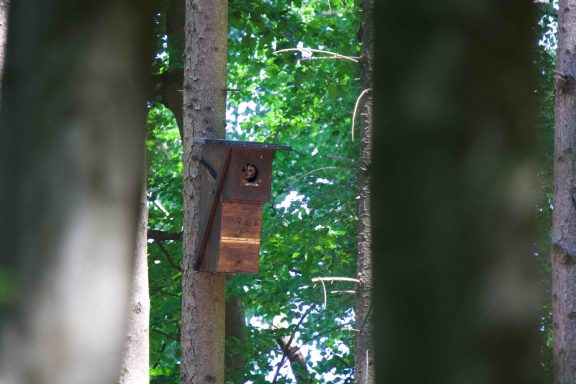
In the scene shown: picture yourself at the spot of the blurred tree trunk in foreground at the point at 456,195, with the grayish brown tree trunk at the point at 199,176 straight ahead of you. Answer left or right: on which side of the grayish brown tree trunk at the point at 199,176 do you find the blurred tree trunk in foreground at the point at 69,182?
left

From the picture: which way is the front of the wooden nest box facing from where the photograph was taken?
facing the viewer and to the right of the viewer

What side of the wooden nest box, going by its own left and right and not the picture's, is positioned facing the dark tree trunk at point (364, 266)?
left

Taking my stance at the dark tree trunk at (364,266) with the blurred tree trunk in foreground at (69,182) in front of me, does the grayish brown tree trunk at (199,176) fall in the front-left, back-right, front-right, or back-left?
front-right

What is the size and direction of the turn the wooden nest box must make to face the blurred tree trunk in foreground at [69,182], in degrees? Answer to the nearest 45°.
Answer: approximately 45° to its right

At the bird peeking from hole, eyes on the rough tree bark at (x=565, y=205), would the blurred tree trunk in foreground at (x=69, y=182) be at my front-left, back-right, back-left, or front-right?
back-right

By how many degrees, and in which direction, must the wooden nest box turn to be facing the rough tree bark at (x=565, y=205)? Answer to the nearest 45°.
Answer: approximately 90° to its left

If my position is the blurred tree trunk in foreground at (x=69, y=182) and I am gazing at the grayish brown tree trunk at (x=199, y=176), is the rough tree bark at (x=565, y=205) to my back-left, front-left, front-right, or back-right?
front-right

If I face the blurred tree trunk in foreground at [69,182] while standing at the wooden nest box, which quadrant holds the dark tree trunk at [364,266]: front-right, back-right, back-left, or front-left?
back-left
